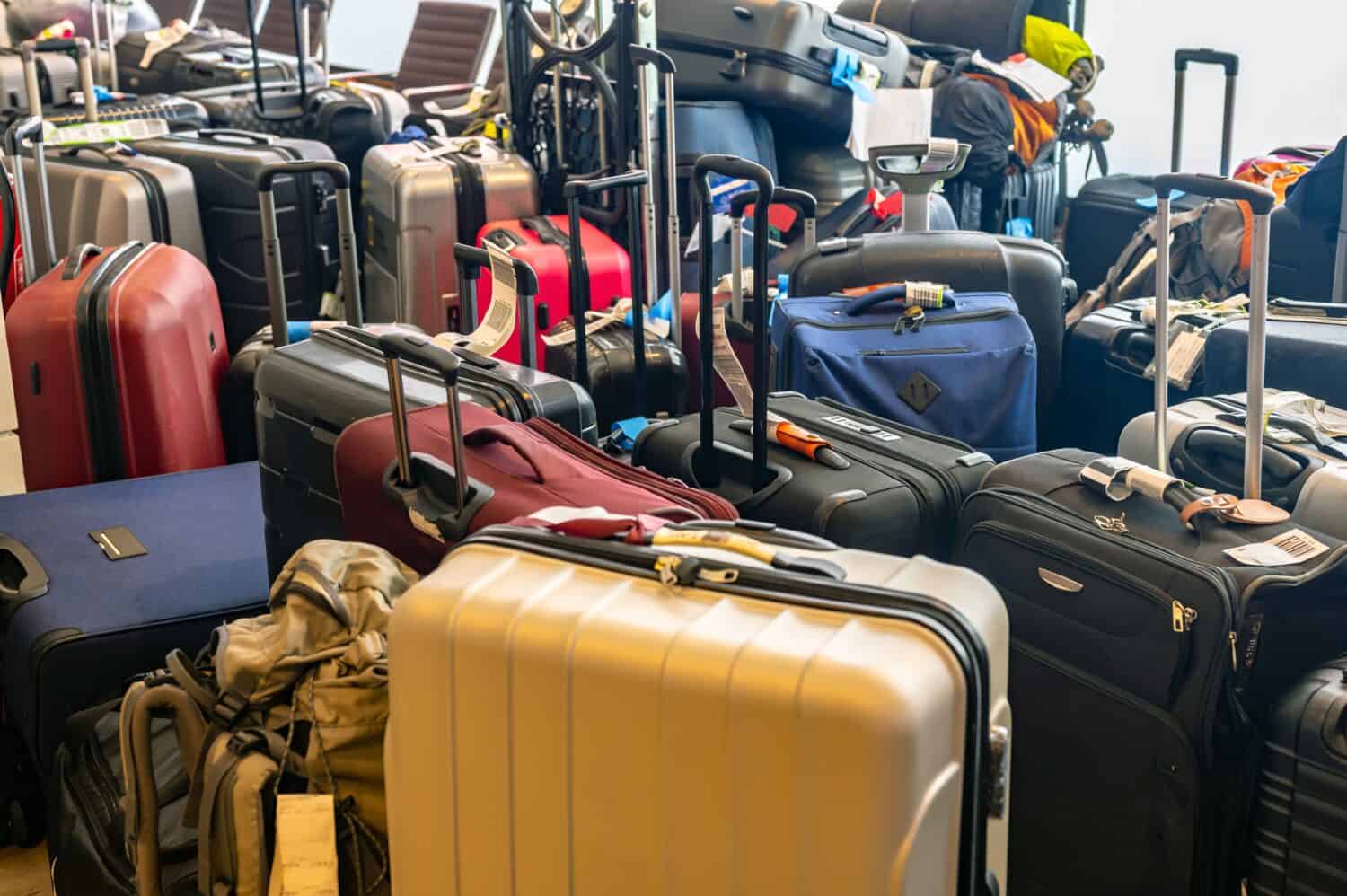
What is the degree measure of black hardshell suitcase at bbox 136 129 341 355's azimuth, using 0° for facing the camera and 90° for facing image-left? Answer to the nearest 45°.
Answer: approximately 45°

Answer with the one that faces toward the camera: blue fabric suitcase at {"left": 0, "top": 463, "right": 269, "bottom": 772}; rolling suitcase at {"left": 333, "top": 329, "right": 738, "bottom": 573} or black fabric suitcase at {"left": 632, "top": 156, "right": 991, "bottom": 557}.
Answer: the blue fabric suitcase

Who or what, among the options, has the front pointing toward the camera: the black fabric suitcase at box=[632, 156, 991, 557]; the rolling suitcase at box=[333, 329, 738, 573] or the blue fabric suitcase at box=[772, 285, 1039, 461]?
the blue fabric suitcase

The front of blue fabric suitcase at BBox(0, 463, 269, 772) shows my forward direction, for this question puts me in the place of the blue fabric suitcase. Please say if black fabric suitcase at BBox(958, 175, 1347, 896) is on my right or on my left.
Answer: on my left

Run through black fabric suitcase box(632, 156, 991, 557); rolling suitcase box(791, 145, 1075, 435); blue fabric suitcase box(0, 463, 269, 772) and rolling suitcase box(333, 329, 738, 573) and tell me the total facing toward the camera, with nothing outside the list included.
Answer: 2

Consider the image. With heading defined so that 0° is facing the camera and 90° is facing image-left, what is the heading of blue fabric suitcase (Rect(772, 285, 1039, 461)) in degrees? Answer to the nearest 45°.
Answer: approximately 0°

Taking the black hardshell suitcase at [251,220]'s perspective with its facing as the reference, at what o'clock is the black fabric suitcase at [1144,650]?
The black fabric suitcase is roughly at 10 o'clock from the black hardshell suitcase.

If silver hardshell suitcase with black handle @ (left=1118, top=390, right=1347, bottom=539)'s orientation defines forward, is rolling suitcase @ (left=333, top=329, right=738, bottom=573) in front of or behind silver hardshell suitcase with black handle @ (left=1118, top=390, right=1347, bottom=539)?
in front

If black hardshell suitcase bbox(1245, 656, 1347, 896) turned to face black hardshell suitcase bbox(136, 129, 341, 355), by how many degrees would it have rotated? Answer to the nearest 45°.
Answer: approximately 90° to its right

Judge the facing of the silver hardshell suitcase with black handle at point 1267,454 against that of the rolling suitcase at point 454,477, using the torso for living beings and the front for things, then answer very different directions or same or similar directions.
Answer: very different directions

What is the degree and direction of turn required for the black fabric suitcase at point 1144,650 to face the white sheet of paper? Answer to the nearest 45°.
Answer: approximately 135° to its right

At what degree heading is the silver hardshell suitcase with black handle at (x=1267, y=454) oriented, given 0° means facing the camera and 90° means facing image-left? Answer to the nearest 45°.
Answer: approximately 45°

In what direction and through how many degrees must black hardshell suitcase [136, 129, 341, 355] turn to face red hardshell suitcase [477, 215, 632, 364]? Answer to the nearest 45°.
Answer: approximately 90° to its left

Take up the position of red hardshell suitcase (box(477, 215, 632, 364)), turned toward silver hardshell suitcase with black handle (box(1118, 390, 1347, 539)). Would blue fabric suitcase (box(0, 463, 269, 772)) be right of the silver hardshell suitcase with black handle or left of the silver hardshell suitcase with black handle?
right
